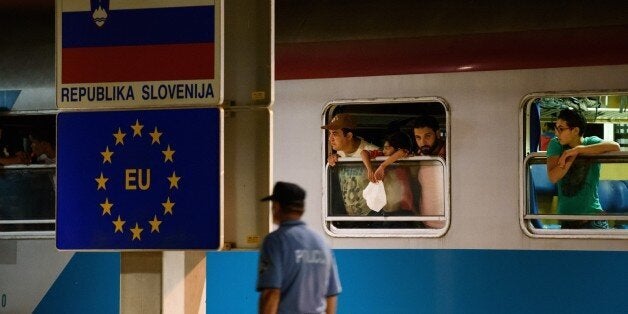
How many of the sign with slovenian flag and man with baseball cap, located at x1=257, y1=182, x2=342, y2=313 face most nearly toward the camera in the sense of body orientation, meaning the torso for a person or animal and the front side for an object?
1

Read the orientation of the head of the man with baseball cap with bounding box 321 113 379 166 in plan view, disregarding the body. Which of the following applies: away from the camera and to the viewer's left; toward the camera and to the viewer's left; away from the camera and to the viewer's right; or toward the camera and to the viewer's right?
toward the camera and to the viewer's left

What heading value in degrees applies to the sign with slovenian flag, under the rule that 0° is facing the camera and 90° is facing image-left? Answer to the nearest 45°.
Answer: approximately 0°

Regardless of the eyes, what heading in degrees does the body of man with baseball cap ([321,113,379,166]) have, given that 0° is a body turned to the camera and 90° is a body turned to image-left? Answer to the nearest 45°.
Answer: approximately 45°

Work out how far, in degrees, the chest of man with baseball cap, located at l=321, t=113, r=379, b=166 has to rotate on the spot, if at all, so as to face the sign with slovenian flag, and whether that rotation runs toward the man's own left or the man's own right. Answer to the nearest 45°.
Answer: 0° — they already face it

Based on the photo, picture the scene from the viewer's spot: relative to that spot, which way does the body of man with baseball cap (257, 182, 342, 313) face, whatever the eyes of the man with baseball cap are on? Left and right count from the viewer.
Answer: facing away from the viewer and to the left of the viewer

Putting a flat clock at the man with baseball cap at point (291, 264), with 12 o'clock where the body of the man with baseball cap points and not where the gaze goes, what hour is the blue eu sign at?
The blue eu sign is roughly at 11 o'clock from the man with baseball cap.

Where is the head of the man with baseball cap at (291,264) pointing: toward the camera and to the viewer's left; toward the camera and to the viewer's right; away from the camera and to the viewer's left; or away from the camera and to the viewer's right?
away from the camera and to the viewer's left
